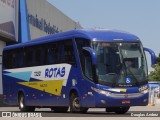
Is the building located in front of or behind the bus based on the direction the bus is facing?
behind

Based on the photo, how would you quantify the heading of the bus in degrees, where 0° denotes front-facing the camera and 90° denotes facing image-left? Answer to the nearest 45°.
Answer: approximately 315°
